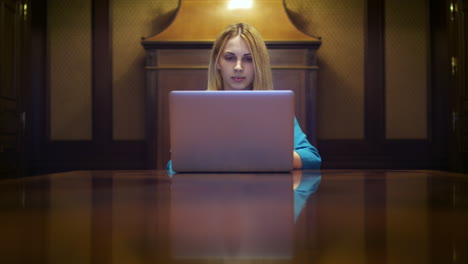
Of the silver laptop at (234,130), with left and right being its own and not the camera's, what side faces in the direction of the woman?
front

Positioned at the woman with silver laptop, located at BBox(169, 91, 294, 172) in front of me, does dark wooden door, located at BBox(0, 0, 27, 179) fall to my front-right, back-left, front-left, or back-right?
back-right

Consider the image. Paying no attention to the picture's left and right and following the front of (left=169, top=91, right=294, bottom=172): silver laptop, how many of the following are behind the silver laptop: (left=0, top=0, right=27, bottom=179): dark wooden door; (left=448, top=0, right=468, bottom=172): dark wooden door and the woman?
0

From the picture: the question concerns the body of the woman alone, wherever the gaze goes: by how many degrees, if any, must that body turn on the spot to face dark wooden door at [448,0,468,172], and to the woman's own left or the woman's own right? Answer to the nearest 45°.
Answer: approximately 135° to the woman's own left

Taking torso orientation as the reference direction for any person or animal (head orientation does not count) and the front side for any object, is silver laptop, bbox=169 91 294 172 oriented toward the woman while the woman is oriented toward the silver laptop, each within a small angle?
yes

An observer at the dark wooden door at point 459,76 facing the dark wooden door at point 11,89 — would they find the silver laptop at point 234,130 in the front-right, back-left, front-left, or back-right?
front-left

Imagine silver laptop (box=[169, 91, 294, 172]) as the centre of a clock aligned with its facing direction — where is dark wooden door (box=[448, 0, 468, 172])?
The dark wooden door is roughly at 1 o'clock from the silver laptop.

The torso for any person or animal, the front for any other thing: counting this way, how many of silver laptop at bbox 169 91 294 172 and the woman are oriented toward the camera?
1

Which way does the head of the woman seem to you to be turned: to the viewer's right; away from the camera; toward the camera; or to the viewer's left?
toward the camera

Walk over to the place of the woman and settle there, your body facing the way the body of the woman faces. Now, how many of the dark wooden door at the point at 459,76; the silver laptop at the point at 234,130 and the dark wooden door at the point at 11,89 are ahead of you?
1

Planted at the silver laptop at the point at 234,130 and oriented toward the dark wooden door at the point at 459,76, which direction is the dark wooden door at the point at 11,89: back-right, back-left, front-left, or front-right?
front-left

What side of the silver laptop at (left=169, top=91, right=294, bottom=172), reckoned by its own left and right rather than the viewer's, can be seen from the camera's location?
back

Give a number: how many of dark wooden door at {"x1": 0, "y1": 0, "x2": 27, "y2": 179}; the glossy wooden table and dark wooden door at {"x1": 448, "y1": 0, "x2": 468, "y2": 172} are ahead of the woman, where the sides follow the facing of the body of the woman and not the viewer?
1

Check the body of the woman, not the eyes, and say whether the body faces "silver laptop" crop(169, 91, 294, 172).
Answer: yes

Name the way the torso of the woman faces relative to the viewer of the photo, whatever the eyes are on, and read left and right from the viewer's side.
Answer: facing the viewer

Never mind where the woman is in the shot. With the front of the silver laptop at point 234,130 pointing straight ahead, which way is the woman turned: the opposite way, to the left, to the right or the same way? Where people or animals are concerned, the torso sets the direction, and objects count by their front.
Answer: the opposite way
